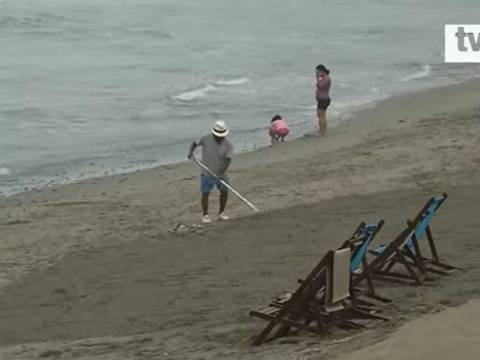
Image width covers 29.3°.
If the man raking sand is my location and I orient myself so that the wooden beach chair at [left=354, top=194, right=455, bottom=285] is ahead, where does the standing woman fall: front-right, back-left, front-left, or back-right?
back-left

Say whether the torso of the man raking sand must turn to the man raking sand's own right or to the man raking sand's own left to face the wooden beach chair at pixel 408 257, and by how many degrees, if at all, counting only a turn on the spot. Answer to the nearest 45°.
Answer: approximately 45° to the man raking sand's own left

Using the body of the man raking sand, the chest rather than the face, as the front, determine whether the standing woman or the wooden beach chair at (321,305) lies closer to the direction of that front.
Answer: the wooden beach chair

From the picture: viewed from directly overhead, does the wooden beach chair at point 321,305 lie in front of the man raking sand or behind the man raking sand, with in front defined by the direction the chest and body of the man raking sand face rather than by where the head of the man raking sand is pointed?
in front

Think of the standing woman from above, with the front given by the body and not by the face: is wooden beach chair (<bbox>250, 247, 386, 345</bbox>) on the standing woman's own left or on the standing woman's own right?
on the standing woman's own left

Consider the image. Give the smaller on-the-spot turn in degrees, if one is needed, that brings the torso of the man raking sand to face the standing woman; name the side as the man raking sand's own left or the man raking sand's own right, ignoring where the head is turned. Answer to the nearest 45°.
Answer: approximately 180°

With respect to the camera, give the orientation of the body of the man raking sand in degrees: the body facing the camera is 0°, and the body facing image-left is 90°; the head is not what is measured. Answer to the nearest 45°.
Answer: approximately 0°
